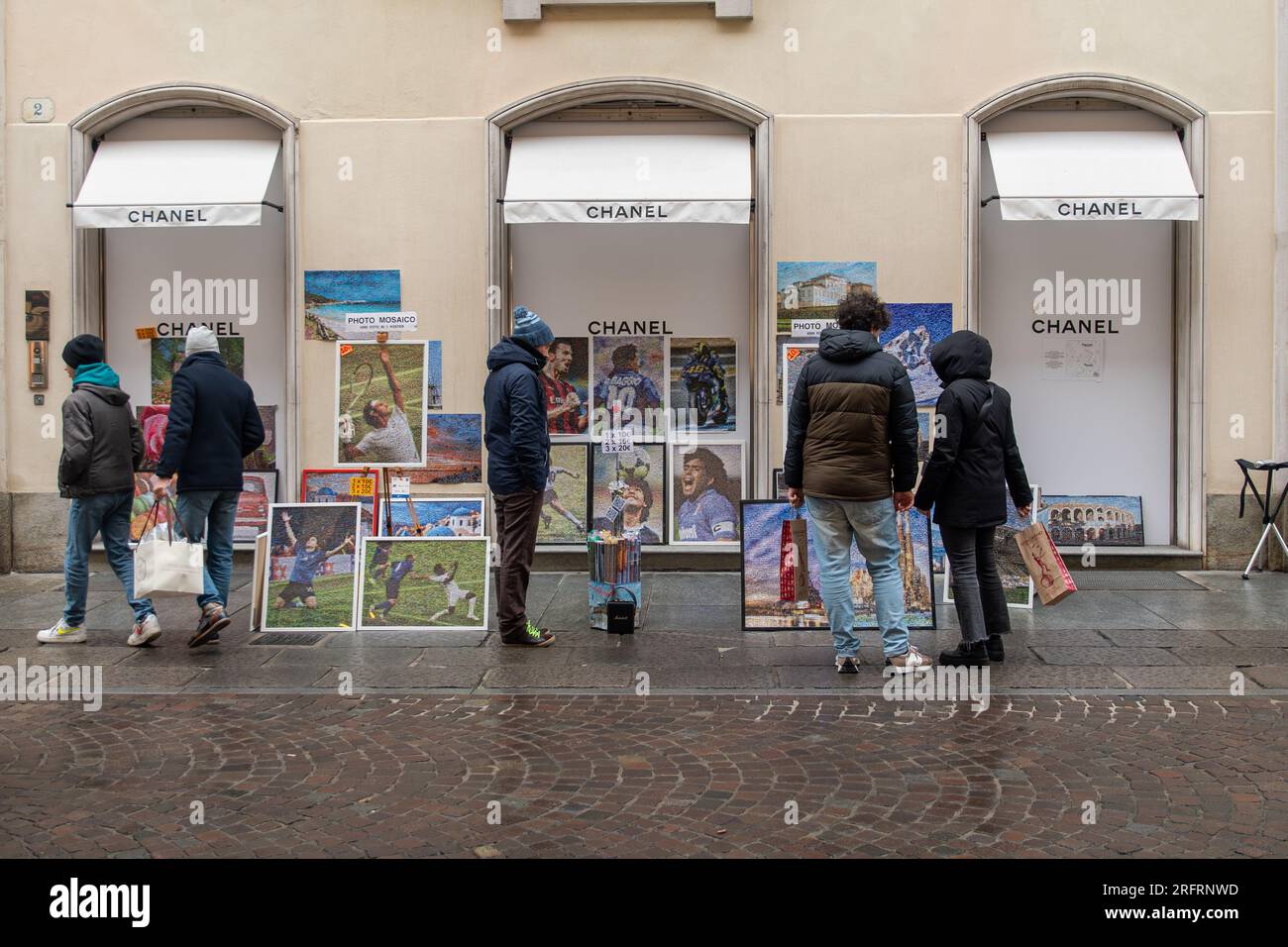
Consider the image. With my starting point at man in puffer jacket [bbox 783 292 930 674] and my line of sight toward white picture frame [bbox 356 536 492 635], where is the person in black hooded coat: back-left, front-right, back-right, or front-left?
back-right

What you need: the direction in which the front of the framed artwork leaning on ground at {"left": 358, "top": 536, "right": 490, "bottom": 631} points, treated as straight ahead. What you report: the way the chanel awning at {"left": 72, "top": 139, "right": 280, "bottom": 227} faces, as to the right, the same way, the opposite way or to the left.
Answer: the same way

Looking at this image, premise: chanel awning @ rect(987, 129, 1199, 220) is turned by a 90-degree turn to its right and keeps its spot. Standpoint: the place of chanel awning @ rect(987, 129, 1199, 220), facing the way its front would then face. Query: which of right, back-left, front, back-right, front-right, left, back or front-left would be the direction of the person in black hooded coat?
left

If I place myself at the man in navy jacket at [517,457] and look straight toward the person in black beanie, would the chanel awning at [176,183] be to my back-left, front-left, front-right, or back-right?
front-right

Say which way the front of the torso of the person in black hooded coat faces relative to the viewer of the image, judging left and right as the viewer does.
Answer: facing away from the viewer and to the left of the viewer

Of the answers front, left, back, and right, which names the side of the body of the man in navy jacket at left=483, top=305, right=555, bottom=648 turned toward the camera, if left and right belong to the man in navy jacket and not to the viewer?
right

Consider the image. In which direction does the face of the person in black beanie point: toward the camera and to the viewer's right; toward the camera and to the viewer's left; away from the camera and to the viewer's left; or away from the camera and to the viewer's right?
away from the camera and to the viewer's left

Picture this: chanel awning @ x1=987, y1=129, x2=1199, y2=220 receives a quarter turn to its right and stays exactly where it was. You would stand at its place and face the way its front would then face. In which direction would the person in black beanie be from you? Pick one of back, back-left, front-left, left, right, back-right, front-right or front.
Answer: front-left

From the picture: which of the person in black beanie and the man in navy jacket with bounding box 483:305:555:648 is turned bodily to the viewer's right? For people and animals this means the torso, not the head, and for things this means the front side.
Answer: the man in navy jacket

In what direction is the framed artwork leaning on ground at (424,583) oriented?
toward the camera

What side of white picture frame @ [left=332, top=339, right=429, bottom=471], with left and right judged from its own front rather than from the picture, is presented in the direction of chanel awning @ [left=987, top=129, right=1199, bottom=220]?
left

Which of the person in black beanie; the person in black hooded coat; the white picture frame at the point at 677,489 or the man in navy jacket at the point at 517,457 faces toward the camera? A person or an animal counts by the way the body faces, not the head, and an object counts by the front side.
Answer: the white picture frame

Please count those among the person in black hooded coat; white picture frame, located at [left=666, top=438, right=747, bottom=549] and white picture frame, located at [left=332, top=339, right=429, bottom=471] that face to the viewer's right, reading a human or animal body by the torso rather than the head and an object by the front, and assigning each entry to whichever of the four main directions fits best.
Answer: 0

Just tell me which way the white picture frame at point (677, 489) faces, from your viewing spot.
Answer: facing the viewer
